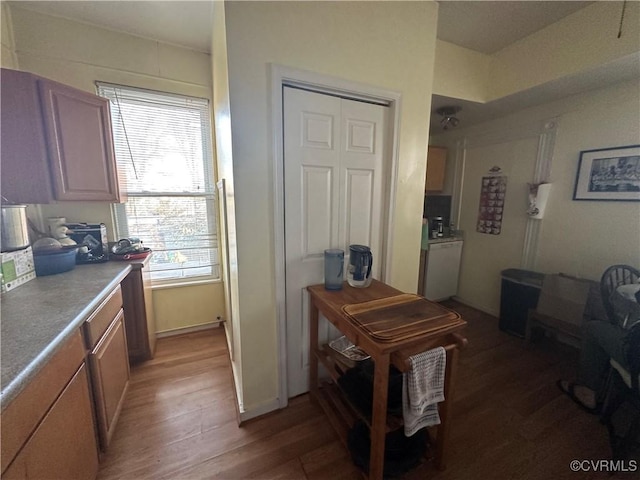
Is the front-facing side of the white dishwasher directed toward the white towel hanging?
yes

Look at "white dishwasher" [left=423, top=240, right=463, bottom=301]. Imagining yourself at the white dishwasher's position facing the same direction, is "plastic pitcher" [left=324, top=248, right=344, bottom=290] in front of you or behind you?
in front

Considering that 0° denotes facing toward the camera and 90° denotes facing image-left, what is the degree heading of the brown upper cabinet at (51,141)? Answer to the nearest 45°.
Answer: approximately 315°

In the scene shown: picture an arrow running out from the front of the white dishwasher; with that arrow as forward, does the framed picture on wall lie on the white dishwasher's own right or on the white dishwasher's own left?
on the white dishwasher's own left

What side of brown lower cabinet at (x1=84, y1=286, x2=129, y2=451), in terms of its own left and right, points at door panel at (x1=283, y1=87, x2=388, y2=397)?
front

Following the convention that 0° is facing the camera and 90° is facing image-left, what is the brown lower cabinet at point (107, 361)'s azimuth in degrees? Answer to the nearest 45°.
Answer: approximately 270°

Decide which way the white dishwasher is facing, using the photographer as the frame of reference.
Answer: facing the viewer
